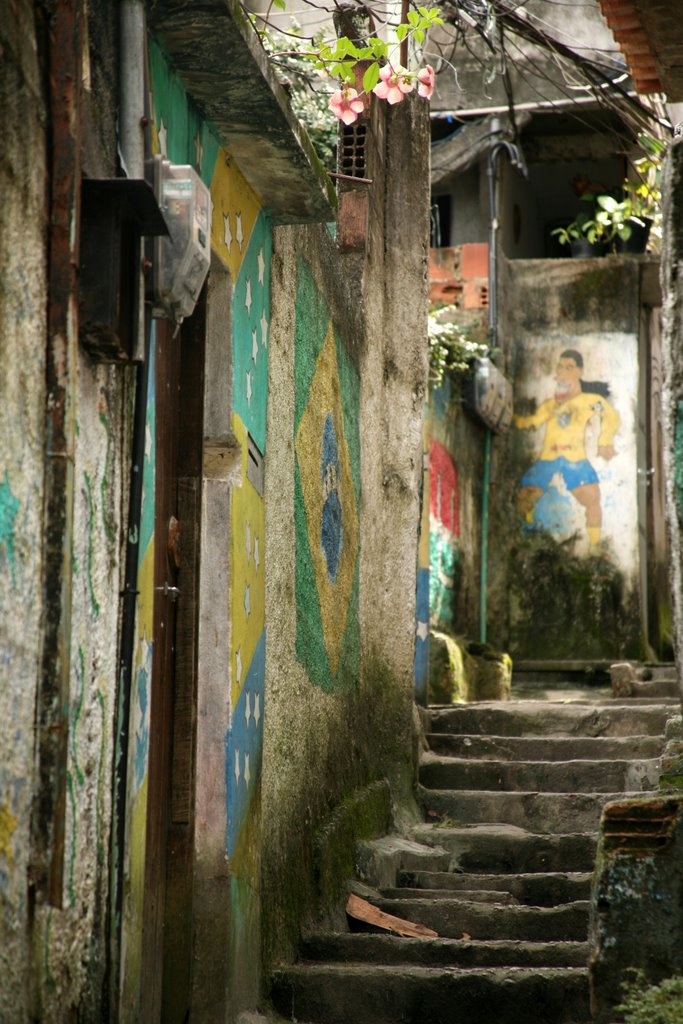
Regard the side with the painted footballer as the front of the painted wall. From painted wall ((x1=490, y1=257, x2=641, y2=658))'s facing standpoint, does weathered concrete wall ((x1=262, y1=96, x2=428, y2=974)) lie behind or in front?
in front

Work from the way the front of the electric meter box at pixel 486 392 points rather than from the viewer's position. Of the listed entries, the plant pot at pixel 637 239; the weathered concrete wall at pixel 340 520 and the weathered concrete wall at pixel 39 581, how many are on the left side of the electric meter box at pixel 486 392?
1

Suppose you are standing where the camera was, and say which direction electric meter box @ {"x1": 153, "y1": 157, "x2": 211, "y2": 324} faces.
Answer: facing to the right of the viewer

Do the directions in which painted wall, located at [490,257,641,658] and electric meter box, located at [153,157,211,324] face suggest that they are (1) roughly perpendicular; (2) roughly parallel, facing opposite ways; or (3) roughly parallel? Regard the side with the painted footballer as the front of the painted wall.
roughly perpendicular

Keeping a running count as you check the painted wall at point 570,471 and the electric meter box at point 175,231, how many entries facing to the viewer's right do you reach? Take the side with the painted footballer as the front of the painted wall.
1

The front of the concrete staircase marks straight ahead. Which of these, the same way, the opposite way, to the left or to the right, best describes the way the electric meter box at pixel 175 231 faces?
to the left

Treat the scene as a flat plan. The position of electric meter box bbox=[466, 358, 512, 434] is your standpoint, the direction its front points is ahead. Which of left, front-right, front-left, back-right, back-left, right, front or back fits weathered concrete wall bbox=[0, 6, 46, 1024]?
front-right

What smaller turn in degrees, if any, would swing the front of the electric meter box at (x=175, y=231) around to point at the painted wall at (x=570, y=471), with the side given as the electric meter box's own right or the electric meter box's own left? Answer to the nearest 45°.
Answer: approximately 90° to the electric meter box's own left

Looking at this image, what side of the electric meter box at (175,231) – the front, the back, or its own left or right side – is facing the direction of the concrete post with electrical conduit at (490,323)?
left

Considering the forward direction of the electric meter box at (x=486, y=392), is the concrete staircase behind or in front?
in front

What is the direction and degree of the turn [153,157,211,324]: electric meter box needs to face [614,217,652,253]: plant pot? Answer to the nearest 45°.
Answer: approximately 45° to its left

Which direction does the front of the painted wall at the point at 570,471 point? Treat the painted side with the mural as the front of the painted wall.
toward the camera

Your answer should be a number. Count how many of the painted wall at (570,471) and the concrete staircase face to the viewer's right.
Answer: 0

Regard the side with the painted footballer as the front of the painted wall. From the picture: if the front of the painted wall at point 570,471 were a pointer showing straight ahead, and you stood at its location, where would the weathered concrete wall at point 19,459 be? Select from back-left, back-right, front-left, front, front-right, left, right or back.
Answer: front

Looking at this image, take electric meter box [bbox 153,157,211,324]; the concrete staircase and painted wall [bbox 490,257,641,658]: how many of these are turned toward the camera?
2

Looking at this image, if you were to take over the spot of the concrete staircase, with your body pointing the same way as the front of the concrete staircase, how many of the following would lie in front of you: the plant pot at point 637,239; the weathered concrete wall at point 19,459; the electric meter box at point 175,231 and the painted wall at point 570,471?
2
